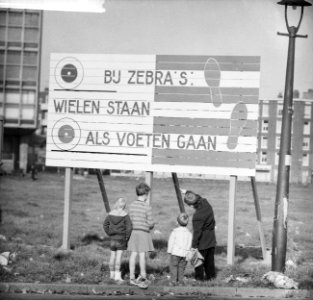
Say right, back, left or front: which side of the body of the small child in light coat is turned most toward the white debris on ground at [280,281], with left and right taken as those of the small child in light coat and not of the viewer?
right

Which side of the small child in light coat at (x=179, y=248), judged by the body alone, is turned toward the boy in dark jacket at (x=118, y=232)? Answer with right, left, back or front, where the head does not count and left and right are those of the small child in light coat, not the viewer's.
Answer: left

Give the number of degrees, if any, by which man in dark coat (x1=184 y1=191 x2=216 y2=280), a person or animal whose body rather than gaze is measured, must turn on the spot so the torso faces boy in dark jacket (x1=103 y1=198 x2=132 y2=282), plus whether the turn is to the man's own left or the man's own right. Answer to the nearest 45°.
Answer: approximately 45° to the man's own left

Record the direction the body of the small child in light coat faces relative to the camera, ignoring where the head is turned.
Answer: away from the camera

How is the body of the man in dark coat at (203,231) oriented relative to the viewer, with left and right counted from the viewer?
facing away from the viewer and to the left of the viewer

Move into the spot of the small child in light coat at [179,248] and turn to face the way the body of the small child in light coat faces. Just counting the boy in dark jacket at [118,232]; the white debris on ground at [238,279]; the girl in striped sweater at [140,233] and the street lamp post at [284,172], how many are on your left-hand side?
2

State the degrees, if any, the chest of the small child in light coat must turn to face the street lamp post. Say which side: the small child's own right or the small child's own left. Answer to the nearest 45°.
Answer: approximately 90° to the small child's own right
